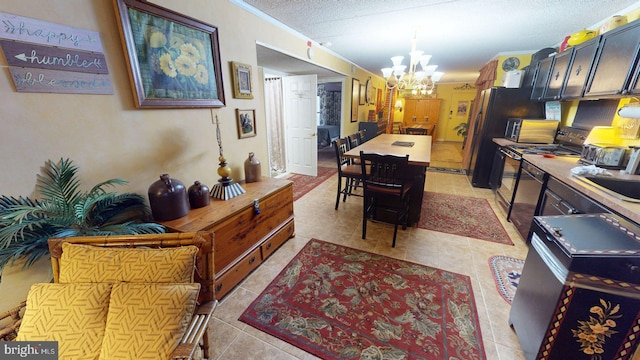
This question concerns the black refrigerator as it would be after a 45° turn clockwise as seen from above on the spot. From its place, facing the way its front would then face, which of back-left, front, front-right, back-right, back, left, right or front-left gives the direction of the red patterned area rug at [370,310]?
back-left

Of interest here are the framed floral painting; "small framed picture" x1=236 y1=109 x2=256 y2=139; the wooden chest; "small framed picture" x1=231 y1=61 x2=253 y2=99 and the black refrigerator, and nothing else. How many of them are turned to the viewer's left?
1

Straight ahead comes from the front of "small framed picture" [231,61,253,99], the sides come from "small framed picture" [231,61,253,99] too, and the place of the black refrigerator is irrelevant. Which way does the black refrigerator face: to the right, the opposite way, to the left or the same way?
the opposite way

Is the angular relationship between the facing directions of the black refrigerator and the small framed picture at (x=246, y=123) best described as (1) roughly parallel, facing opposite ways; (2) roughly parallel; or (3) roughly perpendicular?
roughly parallel, facing opposite ways

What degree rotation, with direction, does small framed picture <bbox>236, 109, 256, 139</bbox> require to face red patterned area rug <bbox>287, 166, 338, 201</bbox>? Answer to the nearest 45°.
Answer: approximately 90° to its left

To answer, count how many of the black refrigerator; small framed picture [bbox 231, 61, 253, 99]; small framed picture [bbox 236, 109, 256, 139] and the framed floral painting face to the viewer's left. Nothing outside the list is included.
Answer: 1

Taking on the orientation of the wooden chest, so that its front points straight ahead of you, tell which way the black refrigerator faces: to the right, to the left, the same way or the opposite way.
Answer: the opposite way

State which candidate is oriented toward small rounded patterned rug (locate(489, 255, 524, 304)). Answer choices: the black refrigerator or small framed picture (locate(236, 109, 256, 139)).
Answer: the small framed picture

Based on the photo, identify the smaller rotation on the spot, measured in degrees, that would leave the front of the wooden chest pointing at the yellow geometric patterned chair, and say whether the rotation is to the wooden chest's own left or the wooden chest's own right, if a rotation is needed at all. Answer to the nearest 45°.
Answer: approximately 90° to the wooden chest's own right

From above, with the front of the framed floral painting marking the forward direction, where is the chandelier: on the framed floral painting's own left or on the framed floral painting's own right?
on the framed floral painting's own left

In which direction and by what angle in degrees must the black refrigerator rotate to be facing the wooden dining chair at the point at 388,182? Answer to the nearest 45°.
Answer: approximately 90° to its left

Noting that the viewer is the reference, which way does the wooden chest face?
facing the viewer and to the right of the viewer

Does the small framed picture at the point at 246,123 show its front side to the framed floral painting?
no

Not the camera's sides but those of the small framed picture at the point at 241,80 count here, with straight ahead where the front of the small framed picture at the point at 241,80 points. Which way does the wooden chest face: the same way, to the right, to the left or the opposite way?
the same way

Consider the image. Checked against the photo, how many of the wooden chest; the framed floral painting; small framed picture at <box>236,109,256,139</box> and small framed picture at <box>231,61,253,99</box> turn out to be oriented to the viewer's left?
0

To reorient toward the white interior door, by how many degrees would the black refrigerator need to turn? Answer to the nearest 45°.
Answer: approximately 45° to its left

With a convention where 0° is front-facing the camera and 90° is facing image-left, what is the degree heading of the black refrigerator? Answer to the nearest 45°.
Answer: approximately 90°

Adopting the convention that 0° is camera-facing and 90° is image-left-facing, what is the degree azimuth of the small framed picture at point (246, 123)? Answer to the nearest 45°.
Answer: approximately 315°

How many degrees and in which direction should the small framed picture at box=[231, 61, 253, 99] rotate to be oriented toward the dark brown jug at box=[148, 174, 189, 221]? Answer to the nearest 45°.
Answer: approximately 90° to its right

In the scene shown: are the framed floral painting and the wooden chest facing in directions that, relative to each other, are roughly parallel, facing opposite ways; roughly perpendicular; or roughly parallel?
roughly parallel
